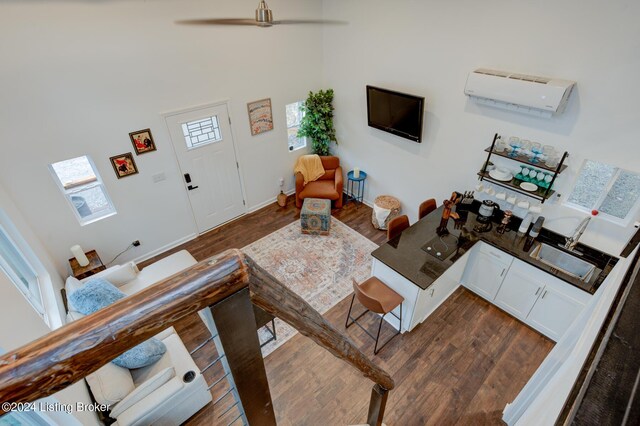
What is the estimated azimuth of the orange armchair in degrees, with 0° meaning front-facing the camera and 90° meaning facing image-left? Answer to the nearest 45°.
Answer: approximately 0°

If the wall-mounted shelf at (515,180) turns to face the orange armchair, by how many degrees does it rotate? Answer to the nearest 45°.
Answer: approximately 45° to its right

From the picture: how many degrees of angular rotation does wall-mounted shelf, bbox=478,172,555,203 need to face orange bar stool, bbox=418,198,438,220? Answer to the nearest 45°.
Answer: approximately 45° to its right

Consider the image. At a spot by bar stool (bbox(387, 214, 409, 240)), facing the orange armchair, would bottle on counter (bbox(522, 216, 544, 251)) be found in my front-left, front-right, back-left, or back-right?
back-right

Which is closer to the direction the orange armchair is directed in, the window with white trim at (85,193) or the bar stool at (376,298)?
the bar stool

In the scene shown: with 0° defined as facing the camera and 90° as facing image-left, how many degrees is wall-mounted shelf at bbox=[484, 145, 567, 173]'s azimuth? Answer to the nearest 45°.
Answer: approximately 45°
